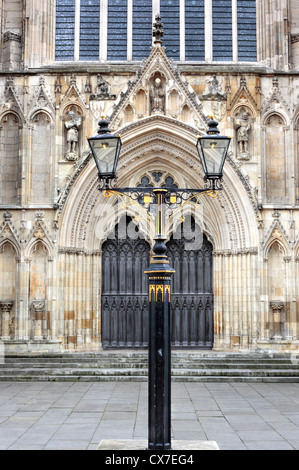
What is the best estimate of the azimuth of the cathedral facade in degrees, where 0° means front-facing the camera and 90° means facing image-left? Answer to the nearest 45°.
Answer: approximately 0°

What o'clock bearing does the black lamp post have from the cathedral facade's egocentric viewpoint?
The black lamp post is roughly at 12 o'clock from the cathedral facade.
